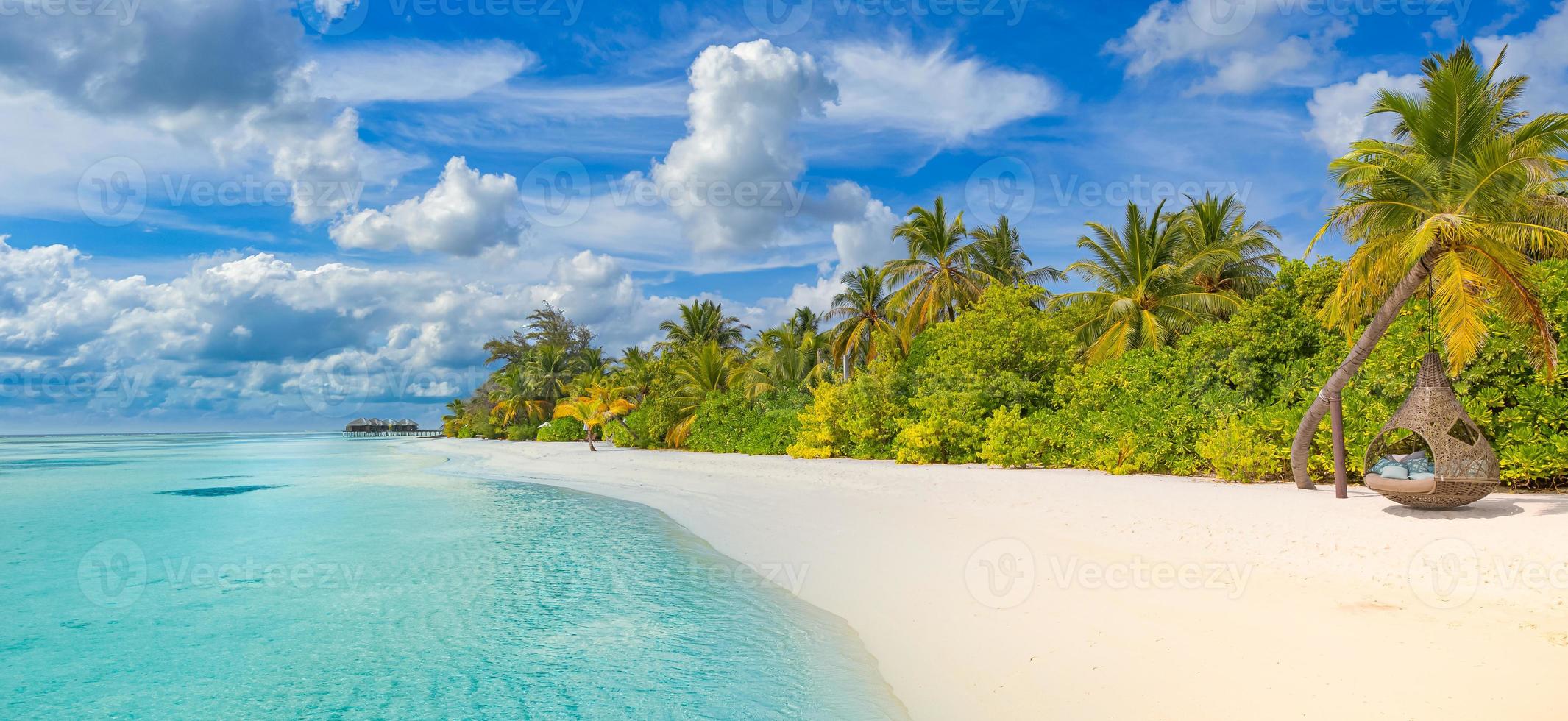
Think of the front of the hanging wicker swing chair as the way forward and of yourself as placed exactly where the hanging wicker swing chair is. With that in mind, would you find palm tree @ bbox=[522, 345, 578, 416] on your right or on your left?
on your right

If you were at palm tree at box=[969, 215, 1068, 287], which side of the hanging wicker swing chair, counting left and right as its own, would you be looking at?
right

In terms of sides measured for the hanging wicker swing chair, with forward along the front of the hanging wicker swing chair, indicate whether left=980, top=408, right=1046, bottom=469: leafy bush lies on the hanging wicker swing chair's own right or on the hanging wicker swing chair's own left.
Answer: on the hanging wicker swing chair's own right

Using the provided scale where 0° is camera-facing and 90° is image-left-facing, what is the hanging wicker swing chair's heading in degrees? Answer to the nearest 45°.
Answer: approximately 45°

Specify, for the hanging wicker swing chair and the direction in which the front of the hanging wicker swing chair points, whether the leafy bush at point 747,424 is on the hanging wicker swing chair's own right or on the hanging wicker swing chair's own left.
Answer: on the hanging wicker swing chair's own right

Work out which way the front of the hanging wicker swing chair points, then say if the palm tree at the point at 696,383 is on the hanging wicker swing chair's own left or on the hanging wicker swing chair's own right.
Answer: on the hanging wicker swing chair's own right
